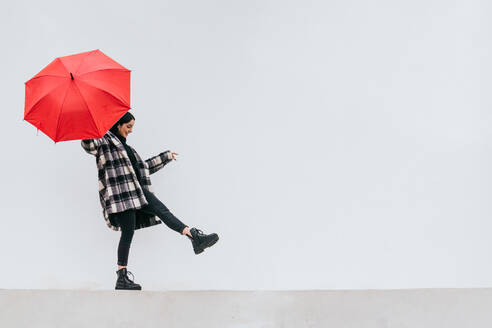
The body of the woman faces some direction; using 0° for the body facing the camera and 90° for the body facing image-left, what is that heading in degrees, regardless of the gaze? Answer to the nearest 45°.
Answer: approximately 270°
